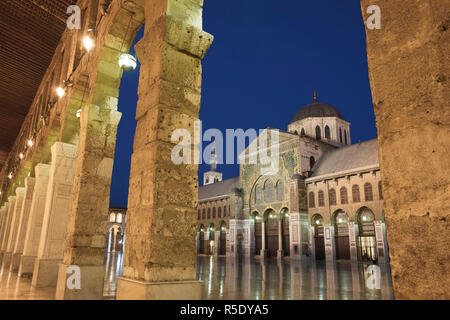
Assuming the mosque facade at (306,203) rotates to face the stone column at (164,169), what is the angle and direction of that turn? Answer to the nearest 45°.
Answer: approximately 45° to its left

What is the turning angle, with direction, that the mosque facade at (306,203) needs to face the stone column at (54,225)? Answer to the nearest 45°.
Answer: approximately 45° to its left

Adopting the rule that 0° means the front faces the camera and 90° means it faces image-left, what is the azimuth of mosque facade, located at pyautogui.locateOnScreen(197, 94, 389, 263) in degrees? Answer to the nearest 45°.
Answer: approximately 45°

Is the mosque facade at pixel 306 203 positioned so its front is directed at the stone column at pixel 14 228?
yes

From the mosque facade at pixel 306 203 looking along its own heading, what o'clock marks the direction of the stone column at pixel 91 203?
The stone column is roughly at 11 o'clock from the mosque facade.

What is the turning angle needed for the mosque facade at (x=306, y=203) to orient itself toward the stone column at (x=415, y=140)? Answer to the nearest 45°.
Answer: approximately 45° to its left

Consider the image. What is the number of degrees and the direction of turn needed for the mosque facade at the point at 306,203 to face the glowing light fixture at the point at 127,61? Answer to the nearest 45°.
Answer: approximately 45° to its left
